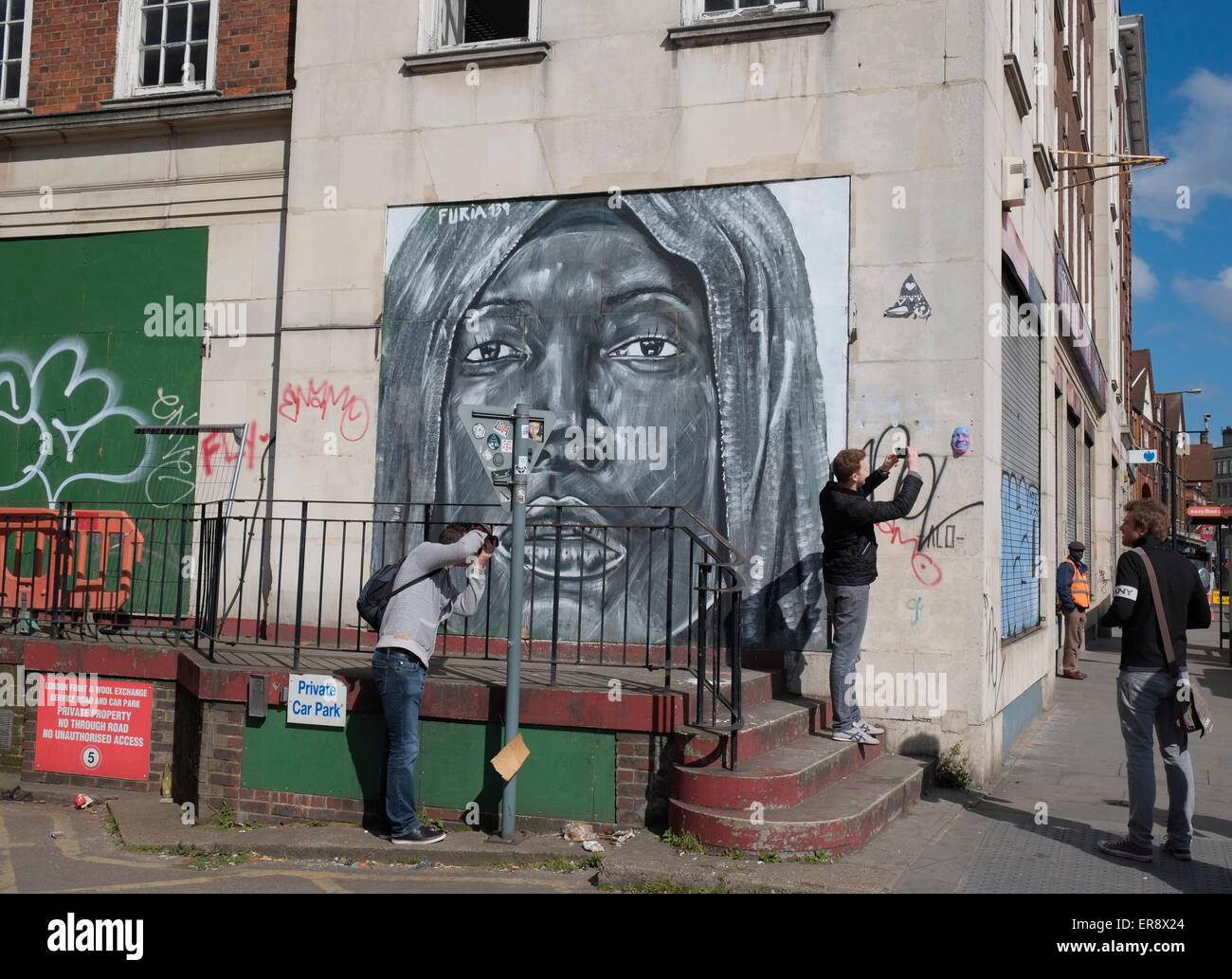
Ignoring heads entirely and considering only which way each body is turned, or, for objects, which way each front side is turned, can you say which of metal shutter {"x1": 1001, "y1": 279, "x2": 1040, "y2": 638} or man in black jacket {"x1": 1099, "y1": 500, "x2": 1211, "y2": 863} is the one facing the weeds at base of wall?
the man in black jacket

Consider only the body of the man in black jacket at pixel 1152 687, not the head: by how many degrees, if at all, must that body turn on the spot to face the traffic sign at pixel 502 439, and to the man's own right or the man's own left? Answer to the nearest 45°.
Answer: approximately 45° to the man's own left

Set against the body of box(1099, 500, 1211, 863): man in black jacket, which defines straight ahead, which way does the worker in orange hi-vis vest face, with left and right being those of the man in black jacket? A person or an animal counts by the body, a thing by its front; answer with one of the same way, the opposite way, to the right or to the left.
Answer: the opposite way

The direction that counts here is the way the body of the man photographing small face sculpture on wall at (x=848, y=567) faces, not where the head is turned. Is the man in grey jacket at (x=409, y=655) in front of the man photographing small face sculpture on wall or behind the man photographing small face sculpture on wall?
behind

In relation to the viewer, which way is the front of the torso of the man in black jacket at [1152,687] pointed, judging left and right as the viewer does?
facing away from the viewer and to the left of the viewer

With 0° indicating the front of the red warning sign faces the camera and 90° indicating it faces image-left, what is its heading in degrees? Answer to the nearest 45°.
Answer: approximately 0°
